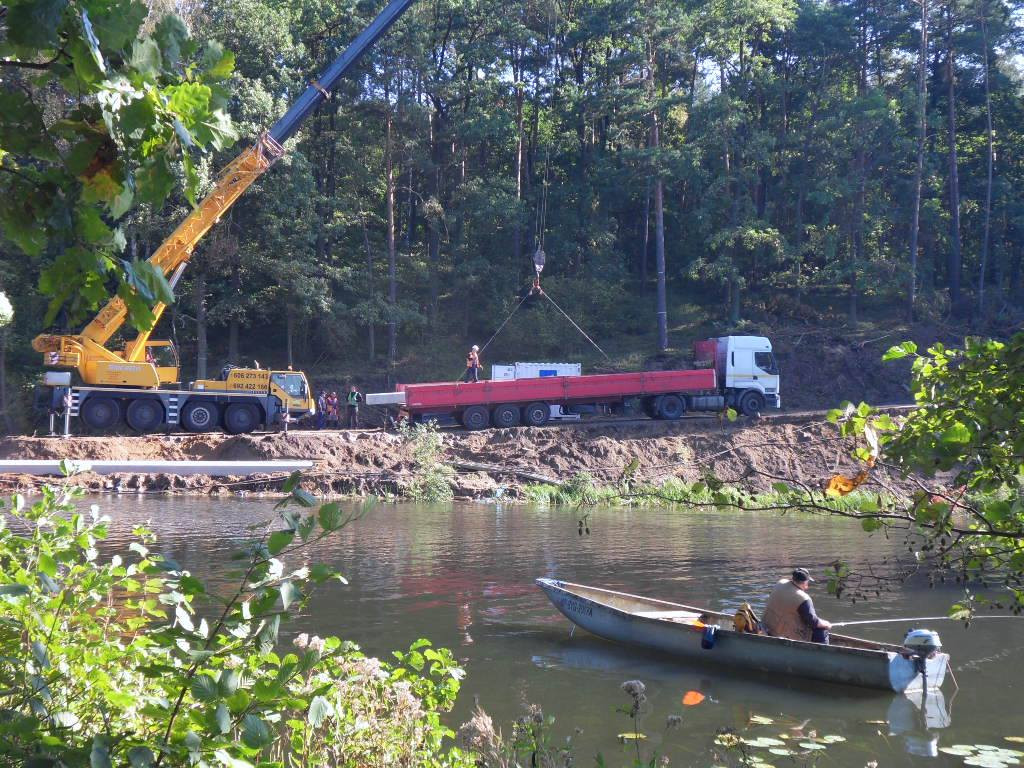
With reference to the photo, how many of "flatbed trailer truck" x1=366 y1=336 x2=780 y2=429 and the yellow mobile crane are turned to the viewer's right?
2

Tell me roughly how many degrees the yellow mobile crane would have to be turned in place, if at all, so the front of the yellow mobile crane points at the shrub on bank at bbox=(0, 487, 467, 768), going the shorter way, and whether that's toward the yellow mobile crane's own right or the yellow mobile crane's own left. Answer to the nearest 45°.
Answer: approximately 90° to the yellow mobile crane's own right

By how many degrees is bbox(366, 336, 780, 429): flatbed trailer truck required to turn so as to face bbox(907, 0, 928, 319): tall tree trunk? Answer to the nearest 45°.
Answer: approximately 45° to its left

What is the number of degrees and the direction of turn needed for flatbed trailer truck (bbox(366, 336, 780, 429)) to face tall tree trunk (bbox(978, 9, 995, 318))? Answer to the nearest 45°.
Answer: approximately 45° to its left

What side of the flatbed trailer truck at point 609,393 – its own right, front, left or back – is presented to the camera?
right

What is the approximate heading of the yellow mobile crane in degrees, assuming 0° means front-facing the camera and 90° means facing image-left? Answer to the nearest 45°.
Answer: approximately 270°

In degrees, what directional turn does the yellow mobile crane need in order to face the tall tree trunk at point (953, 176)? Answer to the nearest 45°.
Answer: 0° — it already faces it

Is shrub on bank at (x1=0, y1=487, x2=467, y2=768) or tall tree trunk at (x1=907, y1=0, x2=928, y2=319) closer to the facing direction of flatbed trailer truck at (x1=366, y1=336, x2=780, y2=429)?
the tall tree trunk

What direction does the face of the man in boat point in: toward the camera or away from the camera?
away from the camera

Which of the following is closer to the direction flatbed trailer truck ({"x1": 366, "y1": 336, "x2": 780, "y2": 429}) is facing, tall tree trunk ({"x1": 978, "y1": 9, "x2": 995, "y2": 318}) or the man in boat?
the tall tree trunk
